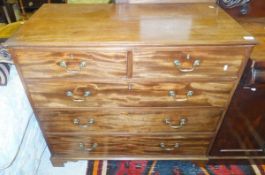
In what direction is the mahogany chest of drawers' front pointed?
toward the camera

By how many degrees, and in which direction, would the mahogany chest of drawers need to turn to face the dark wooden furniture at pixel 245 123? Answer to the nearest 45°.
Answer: approximately 90° to its left
